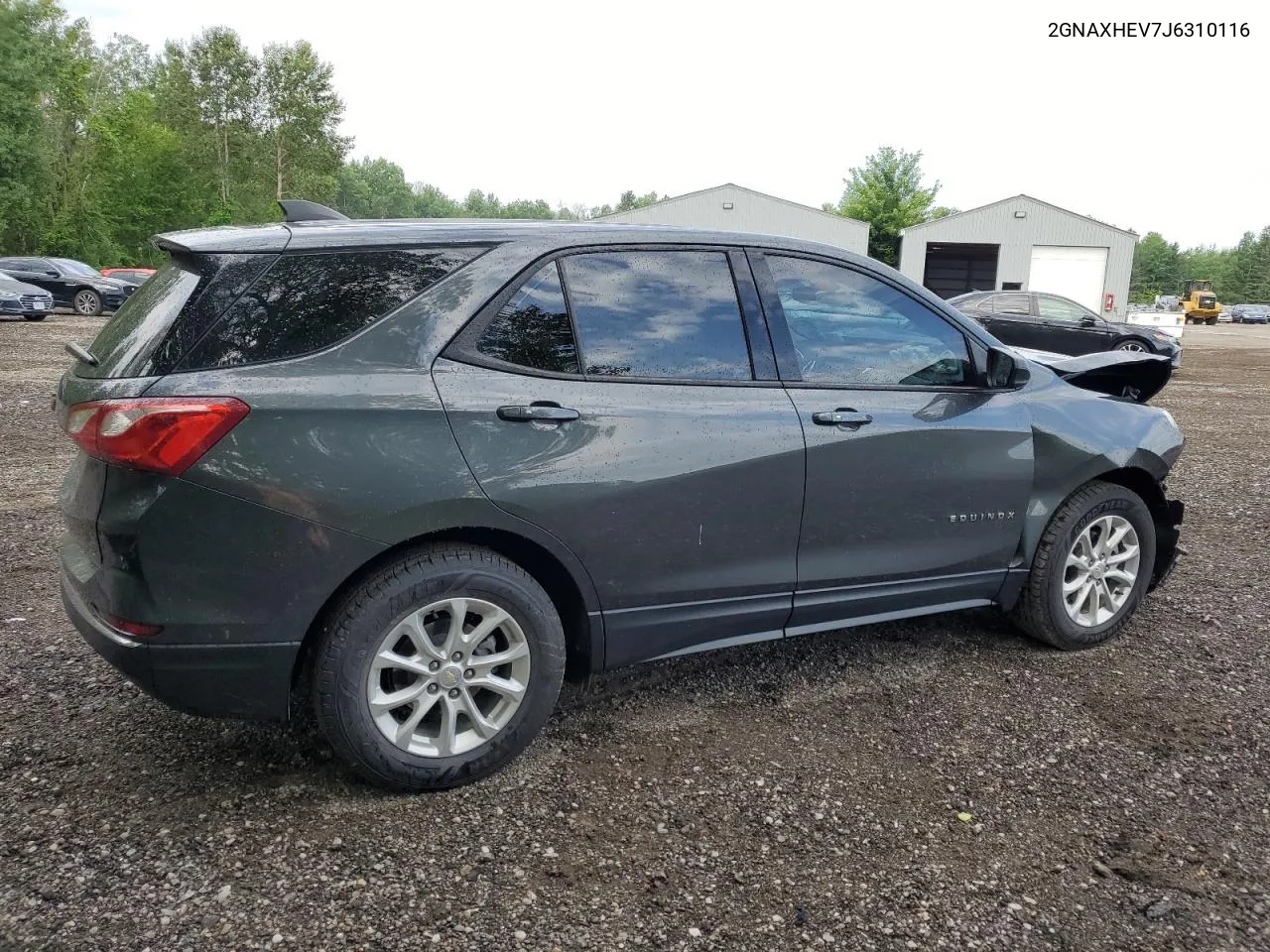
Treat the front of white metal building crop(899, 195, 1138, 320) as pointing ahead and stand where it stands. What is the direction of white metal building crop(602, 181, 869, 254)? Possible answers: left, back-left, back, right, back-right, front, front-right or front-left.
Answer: right

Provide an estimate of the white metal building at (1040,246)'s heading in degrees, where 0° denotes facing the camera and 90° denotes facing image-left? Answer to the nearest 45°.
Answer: approximately 0°

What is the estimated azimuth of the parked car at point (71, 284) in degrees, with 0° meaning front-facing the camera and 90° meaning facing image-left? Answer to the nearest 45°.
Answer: approximately 315°

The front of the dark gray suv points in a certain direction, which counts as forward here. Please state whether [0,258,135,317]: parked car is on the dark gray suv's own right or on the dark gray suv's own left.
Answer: on the dark gray suv's own left

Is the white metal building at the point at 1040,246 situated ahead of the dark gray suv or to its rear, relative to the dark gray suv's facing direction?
ahead

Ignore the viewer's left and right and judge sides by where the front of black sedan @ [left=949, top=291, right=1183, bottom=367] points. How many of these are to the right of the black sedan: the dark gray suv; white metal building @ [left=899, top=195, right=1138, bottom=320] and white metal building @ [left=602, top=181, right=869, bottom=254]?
1

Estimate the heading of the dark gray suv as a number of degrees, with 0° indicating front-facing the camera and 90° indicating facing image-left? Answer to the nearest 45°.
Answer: approximately 225°

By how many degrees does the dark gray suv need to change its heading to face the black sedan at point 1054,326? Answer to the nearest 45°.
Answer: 0° — it already faces it

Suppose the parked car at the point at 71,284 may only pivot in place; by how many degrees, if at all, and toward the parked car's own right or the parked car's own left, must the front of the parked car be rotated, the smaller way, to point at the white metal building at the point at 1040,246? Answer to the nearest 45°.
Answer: approximately 45° to the parked car's own left

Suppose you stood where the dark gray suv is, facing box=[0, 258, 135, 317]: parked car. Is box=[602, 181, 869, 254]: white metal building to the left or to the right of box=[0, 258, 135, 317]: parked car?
right

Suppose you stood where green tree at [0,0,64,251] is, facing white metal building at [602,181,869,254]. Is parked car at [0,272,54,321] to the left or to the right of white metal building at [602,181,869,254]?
right

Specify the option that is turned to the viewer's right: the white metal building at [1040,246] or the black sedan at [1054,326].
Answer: the black sedan

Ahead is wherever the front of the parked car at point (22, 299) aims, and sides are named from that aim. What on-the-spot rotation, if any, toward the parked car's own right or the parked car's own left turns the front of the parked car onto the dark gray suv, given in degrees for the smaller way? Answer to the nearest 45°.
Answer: approximately 45° to the parked car's own right

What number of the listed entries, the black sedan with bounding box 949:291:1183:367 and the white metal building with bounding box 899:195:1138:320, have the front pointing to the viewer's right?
1

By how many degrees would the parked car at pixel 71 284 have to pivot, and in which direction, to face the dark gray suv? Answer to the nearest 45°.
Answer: approximately 45° to its right

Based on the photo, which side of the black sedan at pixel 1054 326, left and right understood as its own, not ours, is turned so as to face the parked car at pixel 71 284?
back

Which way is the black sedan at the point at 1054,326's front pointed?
to the viewer's right

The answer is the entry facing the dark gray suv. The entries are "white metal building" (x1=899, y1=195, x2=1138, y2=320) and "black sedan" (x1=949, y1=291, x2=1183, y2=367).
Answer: the white metal building
